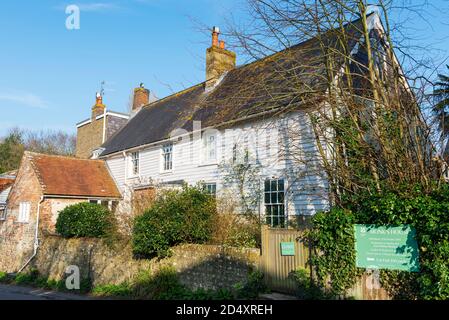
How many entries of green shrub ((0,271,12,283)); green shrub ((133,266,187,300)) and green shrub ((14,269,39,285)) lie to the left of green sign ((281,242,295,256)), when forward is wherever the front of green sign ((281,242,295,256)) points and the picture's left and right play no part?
0

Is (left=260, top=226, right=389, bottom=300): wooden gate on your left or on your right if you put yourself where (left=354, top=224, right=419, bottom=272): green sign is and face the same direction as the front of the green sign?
on your right

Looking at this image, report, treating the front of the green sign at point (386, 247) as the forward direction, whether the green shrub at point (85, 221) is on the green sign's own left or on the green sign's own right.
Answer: on the green sign's own right

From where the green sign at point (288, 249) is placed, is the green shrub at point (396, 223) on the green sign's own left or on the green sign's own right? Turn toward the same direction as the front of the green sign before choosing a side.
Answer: on the green sign's own left

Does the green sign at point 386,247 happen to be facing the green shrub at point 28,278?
no

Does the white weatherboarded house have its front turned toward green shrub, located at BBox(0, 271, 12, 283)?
no

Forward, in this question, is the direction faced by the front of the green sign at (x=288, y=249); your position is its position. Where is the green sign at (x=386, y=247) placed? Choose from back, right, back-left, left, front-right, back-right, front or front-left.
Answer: front-left

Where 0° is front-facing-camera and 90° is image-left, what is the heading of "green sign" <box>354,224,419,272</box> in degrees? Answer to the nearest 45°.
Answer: approximately 0°

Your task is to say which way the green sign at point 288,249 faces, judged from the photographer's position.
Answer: facing the viewer

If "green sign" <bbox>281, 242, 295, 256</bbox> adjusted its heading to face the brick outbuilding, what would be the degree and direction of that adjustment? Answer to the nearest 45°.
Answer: approximately 135° to its right

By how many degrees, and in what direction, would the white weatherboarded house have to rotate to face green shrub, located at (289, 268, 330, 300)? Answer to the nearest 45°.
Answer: approximately 45° to its left

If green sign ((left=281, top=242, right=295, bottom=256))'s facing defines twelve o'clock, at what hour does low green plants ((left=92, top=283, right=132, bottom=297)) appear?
The low green plants is roughly at 4 o'clock from the green sign.

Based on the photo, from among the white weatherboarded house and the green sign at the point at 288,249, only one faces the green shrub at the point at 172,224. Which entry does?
the white weatherboarded house

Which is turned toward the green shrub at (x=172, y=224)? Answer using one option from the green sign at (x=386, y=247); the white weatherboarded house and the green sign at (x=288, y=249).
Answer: the white weatherboarded house

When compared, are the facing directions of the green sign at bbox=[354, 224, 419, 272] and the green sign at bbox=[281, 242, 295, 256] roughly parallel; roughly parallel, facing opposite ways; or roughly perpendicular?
roughly parallel

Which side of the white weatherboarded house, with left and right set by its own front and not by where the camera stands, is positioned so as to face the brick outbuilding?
right
